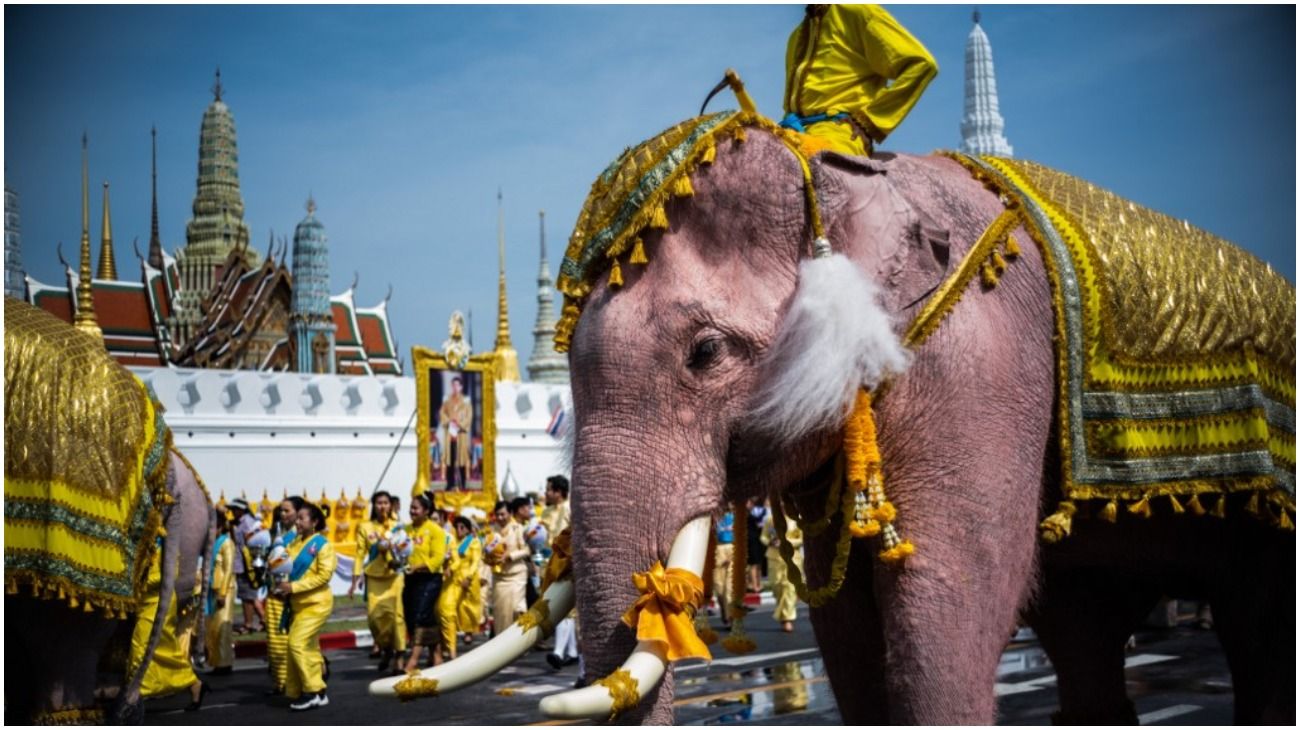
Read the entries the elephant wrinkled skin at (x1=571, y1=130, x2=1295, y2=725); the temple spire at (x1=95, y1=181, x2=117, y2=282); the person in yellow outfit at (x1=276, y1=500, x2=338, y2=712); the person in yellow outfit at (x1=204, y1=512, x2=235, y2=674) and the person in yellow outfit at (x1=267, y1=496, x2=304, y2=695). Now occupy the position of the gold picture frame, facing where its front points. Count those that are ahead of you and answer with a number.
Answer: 4

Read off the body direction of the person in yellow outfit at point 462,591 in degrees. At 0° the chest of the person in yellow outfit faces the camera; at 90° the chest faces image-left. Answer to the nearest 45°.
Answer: approximately 45°

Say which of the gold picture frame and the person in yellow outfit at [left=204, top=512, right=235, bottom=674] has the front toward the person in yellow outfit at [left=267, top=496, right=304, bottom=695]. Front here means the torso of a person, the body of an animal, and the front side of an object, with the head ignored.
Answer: the gold picture frame

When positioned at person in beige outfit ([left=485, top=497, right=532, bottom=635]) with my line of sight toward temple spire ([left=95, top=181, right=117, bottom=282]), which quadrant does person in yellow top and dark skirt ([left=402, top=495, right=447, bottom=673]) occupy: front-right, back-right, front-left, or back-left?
back-left

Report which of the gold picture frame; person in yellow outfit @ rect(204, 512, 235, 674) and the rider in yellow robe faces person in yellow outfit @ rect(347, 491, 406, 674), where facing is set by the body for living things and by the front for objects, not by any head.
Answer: the gold picture frame

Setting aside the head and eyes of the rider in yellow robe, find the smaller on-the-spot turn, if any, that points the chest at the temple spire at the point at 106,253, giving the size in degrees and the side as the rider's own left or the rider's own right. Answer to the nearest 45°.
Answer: approximately 90° to the rider's own right

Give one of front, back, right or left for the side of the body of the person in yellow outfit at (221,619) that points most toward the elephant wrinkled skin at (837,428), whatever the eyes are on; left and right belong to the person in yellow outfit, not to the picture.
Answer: left

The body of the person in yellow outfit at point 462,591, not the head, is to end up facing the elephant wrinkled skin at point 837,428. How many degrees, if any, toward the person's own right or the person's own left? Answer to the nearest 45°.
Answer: approximately 45° to the person's own left
